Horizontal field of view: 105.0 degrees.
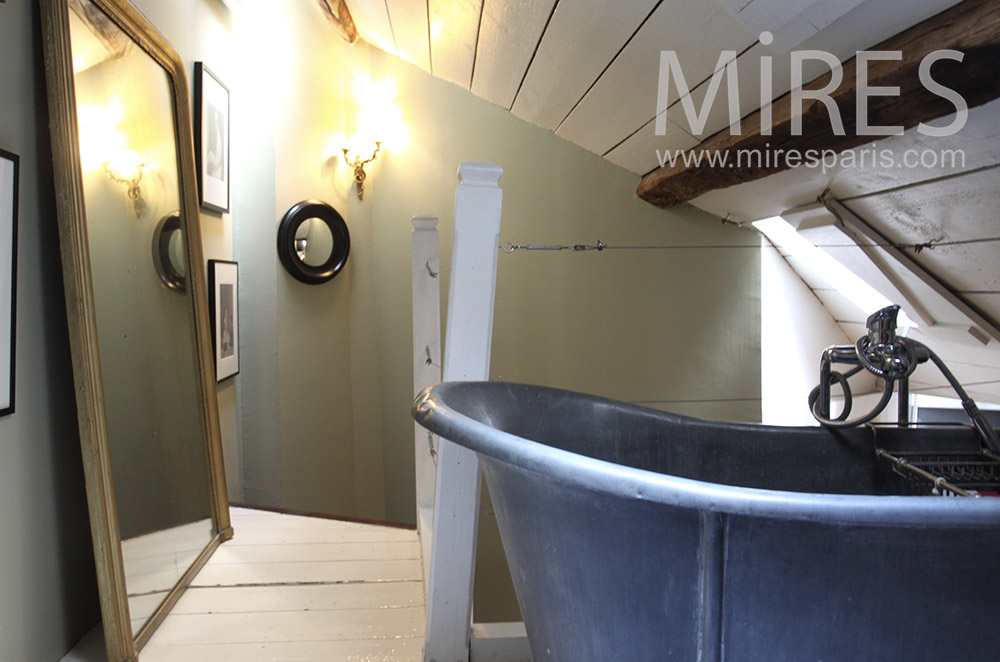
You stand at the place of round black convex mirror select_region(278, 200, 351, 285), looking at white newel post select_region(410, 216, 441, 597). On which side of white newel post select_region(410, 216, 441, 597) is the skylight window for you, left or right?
left

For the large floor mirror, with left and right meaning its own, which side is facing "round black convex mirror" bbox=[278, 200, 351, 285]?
left

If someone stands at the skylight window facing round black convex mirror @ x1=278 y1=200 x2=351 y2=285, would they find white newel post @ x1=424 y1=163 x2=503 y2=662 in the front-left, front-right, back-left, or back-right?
front-left

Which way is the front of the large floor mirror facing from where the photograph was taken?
facing the viewer and to the right of the viewer

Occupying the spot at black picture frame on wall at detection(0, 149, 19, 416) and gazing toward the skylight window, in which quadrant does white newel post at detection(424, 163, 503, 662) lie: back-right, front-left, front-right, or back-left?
front-right

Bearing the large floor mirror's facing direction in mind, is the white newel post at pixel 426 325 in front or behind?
in front

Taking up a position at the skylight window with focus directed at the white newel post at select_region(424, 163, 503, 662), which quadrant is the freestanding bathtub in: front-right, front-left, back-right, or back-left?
front-left

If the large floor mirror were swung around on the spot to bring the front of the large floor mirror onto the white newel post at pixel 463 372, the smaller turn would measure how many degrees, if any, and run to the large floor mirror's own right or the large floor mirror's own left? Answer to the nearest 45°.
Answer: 0° — it already faces it

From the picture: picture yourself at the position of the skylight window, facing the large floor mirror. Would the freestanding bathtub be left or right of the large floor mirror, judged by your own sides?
left

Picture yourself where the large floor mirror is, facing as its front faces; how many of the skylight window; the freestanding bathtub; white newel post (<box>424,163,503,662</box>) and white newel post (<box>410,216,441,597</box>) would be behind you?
0

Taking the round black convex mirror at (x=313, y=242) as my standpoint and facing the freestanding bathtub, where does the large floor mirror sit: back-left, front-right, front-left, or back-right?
front-right

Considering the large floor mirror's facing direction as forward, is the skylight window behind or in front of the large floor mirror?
in front

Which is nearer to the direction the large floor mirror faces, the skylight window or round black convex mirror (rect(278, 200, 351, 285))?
the skylight window

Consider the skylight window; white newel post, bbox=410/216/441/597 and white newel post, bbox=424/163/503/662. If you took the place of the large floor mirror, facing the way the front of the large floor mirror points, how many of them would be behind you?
0
